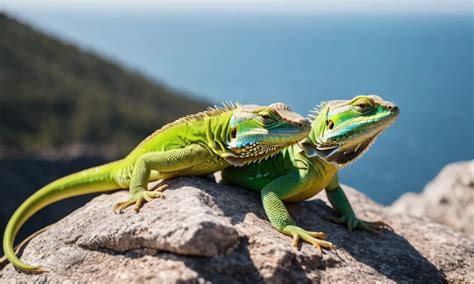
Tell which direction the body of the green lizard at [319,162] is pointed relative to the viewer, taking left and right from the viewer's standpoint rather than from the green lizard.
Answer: facing the viewer and to the right of the viewer
